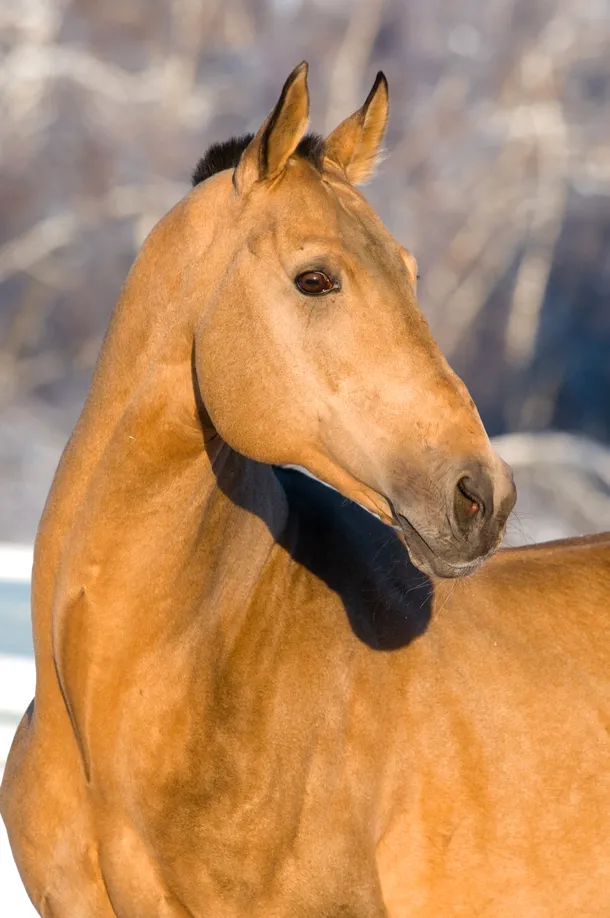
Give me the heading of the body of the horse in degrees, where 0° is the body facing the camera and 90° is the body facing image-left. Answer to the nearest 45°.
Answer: approximately 45°
